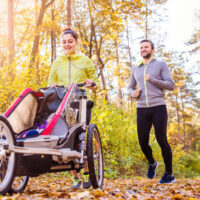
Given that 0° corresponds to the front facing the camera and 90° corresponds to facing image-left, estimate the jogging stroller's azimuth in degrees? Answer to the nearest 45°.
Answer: approximately 45°

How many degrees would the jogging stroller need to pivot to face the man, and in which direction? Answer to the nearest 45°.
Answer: approximately 180°
